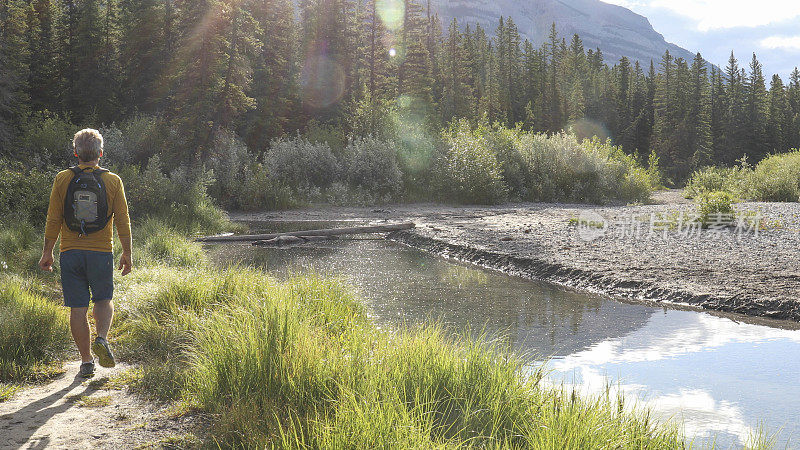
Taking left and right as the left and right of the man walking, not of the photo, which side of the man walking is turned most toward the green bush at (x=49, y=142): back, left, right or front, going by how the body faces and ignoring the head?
front

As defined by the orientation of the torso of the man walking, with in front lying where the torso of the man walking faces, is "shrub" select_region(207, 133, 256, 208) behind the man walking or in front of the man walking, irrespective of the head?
in front

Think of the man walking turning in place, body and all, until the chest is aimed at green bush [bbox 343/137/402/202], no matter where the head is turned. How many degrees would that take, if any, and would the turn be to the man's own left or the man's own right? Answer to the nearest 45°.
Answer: approximately 45° to the man's own right

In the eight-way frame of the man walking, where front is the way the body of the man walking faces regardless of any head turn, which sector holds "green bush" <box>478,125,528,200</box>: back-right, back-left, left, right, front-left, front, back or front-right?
front-right

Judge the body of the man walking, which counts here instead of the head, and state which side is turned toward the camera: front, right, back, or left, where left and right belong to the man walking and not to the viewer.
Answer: back

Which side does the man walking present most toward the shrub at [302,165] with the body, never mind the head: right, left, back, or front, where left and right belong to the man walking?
front

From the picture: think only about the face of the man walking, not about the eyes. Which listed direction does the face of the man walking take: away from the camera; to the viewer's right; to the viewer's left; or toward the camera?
away from the camera

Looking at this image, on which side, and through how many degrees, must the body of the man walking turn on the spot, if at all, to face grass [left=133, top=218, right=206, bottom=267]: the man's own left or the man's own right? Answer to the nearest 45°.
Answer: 0° — they already face it

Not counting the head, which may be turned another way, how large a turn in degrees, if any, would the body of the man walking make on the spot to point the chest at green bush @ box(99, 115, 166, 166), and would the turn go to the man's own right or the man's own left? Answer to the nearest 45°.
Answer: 0° — they already face it

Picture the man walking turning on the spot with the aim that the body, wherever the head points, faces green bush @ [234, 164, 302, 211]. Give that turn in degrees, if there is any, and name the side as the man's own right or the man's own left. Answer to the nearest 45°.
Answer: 0° — they already face it
